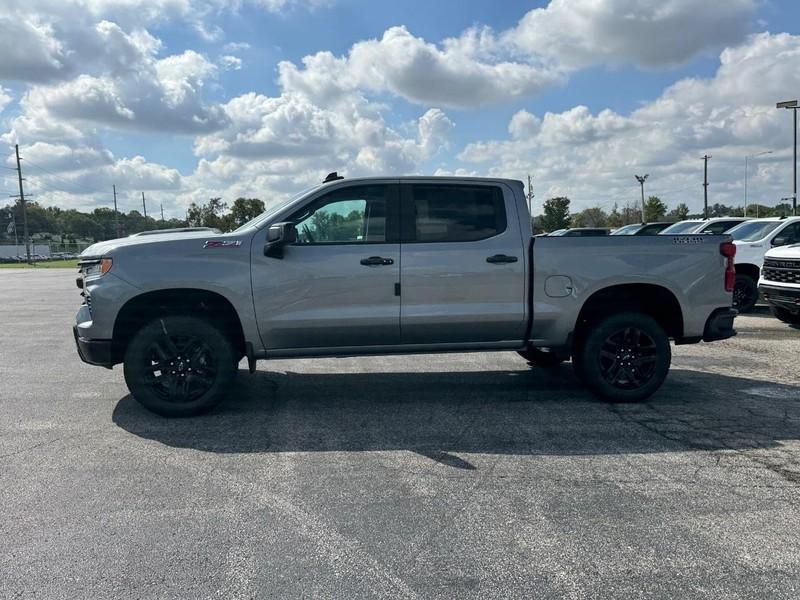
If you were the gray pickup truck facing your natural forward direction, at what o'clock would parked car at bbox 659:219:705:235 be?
The parked car is roughly at 4 o'clock from the gray pickup truck.

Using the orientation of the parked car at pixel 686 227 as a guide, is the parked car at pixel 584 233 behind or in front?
in front

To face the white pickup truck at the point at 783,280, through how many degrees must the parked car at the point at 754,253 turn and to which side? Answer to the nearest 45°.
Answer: approximately 45° to its left

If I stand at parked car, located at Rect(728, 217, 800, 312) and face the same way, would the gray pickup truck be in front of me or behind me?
in front

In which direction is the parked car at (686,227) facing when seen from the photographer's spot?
facing the viewer and to the left of the viewer

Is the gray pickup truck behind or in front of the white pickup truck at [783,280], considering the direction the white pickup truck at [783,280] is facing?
in front

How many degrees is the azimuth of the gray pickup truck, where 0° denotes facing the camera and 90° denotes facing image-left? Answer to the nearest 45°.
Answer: approximately 90°

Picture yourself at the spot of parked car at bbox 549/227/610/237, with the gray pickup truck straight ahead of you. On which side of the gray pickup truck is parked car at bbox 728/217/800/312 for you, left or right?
left
